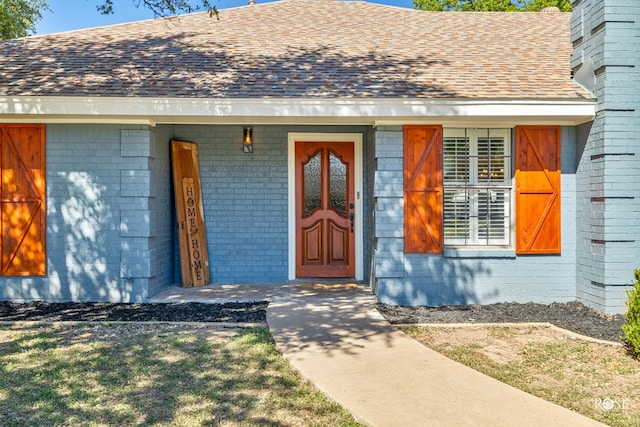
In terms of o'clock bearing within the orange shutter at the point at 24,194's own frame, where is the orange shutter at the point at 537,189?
the orange shutter at the point at 537,189 is roughly at 10 o'clock from the orange shutter at the point at 24,194.

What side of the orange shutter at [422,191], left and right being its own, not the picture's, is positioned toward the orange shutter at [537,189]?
left

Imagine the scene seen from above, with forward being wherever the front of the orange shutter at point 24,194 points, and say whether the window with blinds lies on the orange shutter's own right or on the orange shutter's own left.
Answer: on the orange shutter's own left

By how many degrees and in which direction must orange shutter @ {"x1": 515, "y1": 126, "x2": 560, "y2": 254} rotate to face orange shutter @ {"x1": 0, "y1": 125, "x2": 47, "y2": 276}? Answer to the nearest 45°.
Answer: approximately 45° to its right

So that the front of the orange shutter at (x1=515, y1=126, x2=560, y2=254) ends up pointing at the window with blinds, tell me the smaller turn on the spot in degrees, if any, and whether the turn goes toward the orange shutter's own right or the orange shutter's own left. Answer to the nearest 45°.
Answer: approximately 90° to the orange shutter's own right

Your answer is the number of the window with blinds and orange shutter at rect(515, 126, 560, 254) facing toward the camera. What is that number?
2

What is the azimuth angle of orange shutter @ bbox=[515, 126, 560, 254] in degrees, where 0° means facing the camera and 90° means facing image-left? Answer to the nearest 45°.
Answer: approximately 0°

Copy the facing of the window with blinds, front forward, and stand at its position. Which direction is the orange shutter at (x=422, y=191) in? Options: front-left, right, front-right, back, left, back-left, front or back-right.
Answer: front-right

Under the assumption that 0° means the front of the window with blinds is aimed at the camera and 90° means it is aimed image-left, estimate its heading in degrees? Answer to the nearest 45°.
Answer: approximately 0°
